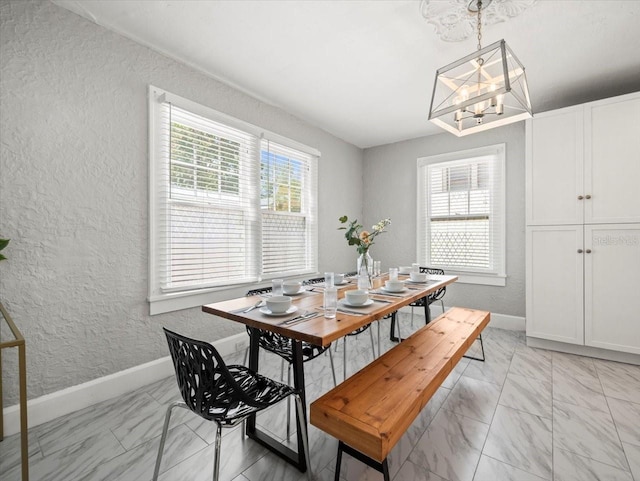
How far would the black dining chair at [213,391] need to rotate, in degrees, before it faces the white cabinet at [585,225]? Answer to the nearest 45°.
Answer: approximately 45° to its right

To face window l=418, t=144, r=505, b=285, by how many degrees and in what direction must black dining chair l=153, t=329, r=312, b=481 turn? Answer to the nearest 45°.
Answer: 0° — it already faces it

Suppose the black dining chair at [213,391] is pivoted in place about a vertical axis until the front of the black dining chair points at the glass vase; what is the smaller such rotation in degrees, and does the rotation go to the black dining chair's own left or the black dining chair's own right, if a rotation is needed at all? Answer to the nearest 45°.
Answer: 0° — it already faces it

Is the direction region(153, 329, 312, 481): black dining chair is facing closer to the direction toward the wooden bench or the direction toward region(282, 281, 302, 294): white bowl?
the wooden bench

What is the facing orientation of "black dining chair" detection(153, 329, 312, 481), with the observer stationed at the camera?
facing away from the viewer and to the right of the viewer

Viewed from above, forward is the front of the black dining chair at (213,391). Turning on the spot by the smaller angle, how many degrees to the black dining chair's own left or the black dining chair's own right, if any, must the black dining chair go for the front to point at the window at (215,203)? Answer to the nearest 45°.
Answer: approximately 45° to the black dining chair's own left
